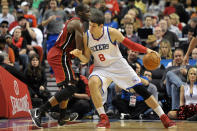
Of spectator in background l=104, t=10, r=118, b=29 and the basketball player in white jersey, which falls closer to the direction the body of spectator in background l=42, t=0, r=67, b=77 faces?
the basketball player in white jersey

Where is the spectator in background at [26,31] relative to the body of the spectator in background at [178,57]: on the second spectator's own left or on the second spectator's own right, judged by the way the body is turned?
on the second spectator's own right

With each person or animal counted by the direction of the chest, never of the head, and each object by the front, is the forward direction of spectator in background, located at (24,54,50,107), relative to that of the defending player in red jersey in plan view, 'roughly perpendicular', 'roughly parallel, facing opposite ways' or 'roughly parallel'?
roughly perpendicular

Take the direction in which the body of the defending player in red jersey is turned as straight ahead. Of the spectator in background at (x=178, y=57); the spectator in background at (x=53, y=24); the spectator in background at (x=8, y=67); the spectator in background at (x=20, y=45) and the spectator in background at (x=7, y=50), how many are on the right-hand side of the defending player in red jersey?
0

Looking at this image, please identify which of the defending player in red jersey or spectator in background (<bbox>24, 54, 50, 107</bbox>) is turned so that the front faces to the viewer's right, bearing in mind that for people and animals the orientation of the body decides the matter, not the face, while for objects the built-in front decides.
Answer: the defending player in red jersey

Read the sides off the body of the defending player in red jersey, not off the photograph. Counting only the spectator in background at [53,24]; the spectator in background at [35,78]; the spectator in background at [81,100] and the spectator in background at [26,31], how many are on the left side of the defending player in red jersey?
4

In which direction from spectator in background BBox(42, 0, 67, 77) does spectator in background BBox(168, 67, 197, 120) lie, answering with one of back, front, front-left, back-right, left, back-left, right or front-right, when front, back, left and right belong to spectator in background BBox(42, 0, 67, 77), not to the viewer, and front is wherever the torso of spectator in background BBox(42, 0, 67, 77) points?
front-left

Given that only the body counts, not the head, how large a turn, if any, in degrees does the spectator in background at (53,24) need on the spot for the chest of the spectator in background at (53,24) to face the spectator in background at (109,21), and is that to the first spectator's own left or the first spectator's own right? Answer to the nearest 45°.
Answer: approximately 90° to the first spectator's own left

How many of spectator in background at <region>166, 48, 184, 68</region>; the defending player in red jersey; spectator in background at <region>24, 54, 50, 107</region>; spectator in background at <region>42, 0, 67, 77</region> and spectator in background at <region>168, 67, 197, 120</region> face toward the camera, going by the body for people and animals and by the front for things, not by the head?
4

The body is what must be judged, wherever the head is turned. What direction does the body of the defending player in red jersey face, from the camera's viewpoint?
to the viewer's right

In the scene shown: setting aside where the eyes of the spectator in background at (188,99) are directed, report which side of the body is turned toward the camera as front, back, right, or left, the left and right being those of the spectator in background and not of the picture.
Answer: front

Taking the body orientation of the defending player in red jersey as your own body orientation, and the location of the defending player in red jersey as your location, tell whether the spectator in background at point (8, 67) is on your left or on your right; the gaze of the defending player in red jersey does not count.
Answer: on your left

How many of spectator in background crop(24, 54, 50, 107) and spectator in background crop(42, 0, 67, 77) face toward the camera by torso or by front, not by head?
2

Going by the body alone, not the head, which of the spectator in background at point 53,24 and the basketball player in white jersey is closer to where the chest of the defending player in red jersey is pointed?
the basketball player in white jersey

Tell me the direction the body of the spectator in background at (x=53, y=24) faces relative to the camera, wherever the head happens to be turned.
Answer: toward the camera

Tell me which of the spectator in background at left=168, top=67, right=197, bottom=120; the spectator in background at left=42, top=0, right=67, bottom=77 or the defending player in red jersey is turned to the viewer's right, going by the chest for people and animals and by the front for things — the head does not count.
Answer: the defending player in red jersey
